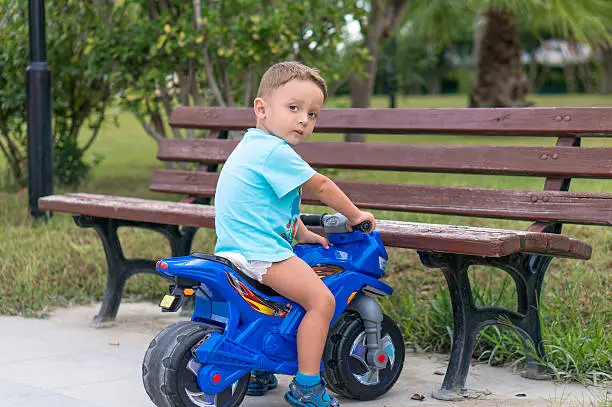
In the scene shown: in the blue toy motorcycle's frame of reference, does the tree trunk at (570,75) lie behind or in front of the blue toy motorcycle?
in front

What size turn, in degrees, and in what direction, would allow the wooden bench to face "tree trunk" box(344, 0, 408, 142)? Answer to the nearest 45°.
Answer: approximately 135° to its right

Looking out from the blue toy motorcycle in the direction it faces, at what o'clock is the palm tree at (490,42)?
The palm tree is roughly at 11 o'clock from the blue toy motorcycle.

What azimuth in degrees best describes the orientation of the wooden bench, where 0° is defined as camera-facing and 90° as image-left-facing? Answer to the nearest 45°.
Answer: approximately 45°

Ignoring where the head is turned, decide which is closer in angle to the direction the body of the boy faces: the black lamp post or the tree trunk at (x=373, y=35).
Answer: the tree trunk

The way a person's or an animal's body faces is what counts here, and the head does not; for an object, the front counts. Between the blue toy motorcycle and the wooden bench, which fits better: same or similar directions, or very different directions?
very different directions

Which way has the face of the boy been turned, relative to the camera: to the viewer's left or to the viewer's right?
to the viewer's right

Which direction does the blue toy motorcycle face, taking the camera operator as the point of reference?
facing away from the viewer and to the right of the viewer

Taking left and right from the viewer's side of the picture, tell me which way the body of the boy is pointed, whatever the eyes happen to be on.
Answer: facing to the right of the viewer

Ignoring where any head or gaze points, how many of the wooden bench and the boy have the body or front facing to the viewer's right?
1
